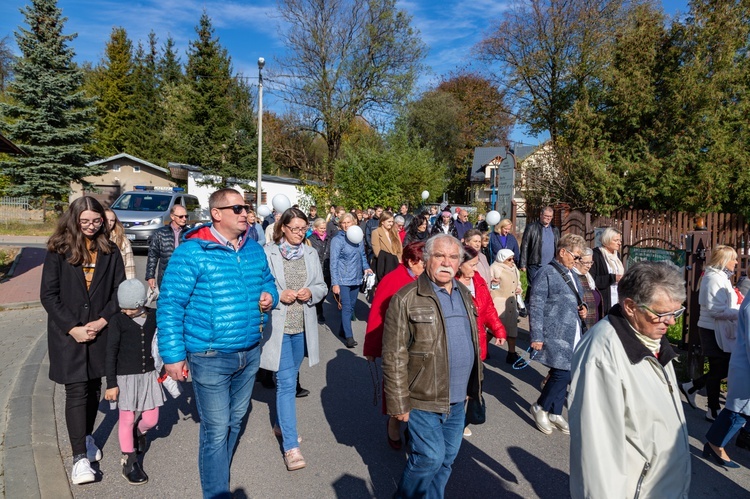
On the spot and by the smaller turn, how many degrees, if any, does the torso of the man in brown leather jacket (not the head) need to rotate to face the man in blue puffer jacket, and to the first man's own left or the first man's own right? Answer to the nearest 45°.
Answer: approximately 135° to the first man's own right

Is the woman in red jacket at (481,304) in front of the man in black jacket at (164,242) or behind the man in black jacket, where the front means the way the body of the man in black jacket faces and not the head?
in front

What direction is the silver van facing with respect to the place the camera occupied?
facing the viewer and to the left of the viewer

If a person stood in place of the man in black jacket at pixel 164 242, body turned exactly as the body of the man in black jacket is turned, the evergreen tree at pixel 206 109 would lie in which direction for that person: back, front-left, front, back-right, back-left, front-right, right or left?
back-left

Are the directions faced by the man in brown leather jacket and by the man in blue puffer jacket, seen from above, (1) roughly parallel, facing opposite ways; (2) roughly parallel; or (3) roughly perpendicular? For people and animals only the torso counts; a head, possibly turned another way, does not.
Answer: roughly parallel

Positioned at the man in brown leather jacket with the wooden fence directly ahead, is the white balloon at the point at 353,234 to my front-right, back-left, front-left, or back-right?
front-left

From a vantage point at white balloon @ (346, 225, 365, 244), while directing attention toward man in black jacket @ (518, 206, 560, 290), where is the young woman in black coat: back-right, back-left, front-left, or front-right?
back-right

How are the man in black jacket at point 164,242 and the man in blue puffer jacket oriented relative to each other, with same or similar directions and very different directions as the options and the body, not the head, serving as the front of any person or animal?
same or similar directions

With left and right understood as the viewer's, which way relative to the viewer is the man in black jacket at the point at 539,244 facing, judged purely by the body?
facing the viewer and to the right of the viewer

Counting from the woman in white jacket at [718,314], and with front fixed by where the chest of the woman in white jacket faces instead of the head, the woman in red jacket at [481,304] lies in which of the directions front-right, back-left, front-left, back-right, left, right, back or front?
back-right

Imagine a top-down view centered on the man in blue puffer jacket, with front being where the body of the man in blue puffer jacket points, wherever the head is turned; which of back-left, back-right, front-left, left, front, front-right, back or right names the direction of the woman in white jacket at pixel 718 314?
front-left

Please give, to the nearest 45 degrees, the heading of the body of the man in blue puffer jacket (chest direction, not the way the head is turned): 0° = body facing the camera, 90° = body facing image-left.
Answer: approximately 315°

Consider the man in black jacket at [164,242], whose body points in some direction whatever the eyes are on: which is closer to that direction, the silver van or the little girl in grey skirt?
the little girl in grey skirt

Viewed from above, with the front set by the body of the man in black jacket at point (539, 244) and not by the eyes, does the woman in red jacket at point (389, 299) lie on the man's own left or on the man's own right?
on the man's own right
